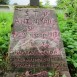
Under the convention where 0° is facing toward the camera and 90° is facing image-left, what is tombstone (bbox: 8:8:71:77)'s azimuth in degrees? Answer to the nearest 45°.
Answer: approximately 0°

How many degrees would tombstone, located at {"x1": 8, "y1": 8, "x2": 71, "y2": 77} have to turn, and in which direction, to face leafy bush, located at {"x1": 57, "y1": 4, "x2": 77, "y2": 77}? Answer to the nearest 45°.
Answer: approximately 135° to its left
